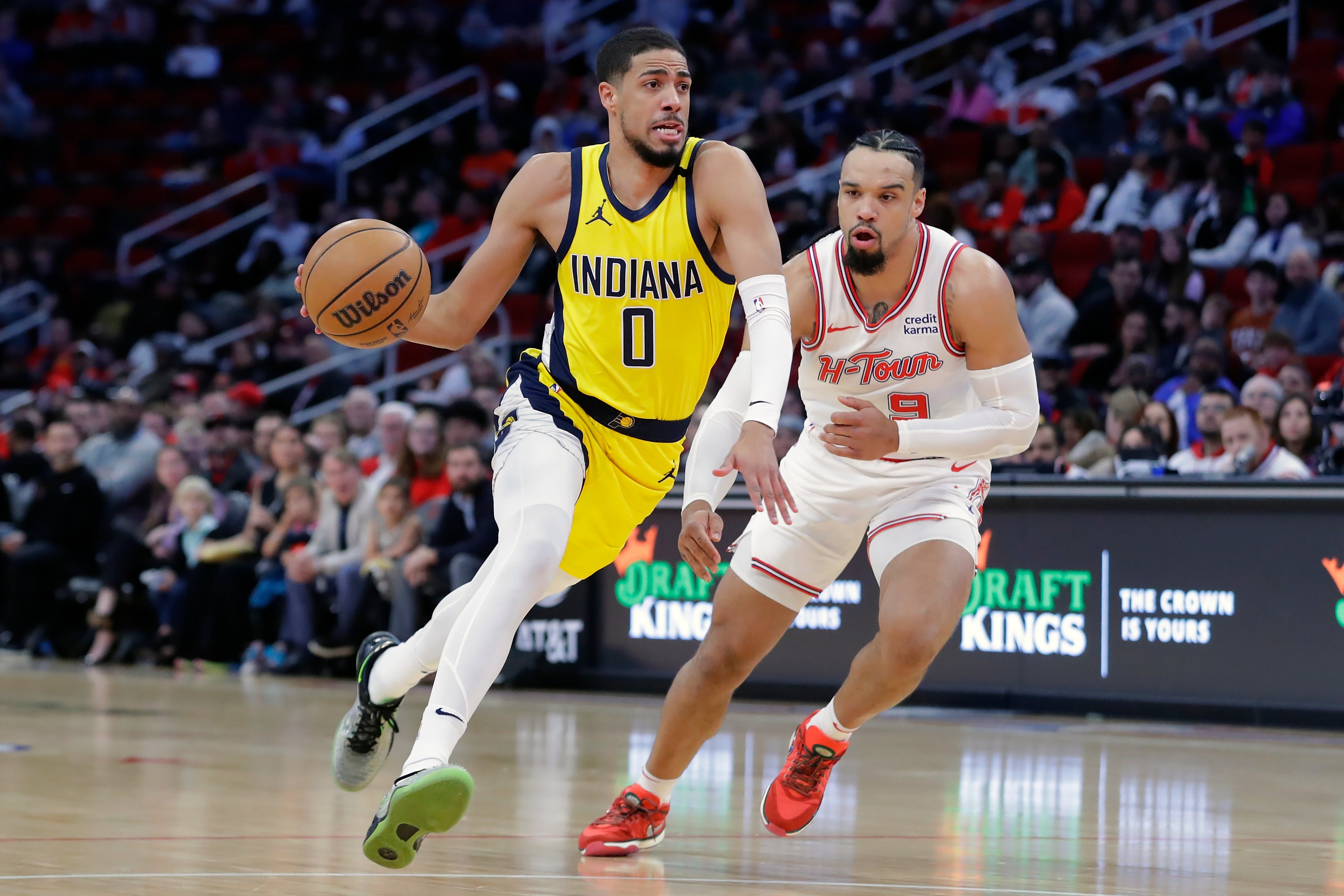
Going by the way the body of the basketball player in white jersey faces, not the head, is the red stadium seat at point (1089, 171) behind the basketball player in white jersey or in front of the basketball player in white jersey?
behind

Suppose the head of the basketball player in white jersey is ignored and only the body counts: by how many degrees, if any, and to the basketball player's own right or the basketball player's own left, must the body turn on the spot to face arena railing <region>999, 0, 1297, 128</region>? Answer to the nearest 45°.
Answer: approximately 135° to the basketball player's own right

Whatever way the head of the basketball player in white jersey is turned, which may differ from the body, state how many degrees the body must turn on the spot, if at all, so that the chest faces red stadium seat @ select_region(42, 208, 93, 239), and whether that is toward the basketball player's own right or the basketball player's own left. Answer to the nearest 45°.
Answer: approximately 90° to the basketball player's own right

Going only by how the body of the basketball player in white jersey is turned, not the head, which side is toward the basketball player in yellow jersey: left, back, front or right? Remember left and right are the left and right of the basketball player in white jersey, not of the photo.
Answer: right

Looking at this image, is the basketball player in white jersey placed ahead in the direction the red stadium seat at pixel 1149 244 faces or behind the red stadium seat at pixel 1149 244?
ahead

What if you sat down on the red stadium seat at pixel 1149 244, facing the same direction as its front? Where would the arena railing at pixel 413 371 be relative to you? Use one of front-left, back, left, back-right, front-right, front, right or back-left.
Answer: front-right

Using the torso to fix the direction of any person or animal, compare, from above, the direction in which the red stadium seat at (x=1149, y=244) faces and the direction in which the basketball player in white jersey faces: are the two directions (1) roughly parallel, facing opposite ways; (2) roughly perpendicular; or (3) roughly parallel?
roughly parallel

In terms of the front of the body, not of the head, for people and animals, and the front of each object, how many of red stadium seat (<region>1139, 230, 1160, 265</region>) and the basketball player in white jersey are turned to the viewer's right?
0

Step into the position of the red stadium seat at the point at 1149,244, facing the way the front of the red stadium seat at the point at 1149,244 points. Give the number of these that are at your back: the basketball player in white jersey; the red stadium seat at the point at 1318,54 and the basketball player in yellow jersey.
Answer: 1

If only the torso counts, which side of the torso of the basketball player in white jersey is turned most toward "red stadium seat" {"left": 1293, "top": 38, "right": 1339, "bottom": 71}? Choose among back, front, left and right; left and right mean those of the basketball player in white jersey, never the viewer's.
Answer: back

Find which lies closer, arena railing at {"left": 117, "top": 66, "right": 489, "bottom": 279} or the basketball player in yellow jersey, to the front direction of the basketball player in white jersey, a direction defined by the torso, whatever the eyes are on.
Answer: the basketball player in yellow jersey

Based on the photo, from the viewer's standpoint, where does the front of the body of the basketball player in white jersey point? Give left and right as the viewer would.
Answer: facing the viewer and to the left of the viewer

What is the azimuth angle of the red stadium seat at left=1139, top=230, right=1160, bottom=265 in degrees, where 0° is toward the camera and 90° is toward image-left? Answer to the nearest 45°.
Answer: approximately 45°

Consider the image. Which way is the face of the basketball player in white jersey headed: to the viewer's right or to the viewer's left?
to the viewer's left

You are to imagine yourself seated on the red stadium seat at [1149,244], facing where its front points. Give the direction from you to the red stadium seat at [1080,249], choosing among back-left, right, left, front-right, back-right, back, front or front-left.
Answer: front-right

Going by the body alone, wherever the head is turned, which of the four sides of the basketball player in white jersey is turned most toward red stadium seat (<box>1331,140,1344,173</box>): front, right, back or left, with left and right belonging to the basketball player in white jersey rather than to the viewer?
back
